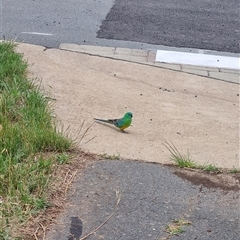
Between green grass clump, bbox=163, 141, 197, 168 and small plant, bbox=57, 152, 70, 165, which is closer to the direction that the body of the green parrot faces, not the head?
the green grass clump

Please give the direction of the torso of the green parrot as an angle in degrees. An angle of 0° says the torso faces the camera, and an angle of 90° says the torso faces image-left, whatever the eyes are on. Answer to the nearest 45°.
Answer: approximately 270°

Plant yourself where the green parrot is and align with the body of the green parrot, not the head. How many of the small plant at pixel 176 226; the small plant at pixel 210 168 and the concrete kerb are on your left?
1

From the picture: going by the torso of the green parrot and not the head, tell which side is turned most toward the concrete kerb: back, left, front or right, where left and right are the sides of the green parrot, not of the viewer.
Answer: left

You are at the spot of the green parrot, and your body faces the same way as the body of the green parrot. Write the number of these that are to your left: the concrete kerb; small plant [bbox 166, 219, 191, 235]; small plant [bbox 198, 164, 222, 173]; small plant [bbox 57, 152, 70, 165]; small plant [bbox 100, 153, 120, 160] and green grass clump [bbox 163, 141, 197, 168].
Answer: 1

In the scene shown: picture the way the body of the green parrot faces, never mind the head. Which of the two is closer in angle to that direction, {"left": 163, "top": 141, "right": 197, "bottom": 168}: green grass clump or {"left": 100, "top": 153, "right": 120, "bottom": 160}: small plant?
the green grass clump

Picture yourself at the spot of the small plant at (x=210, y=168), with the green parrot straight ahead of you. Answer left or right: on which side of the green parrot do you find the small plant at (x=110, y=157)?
left

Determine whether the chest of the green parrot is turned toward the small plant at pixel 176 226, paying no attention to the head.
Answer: no

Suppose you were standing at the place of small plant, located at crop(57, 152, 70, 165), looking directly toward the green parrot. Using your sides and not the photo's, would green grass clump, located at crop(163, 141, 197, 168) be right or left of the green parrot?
right

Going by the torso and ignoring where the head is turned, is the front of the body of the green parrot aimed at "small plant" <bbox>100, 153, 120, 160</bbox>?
no

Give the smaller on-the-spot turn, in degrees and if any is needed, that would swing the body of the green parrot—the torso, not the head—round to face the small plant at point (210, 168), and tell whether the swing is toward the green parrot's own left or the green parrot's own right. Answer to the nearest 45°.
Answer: approximately 45° to the green parrot's own right

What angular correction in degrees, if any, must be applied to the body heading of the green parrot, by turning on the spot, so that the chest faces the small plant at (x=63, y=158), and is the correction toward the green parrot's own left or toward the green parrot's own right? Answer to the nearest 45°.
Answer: approximately 135° to the green parrot's own right

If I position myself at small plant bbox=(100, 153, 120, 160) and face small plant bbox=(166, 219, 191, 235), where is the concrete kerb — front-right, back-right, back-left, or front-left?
back-left

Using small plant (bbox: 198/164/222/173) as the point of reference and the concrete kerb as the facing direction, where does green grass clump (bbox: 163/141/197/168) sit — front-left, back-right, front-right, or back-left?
front-left

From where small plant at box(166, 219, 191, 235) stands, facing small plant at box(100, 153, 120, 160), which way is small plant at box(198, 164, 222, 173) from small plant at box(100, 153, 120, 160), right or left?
right
